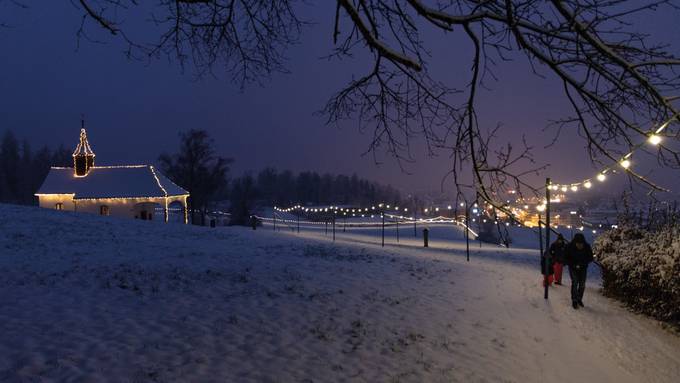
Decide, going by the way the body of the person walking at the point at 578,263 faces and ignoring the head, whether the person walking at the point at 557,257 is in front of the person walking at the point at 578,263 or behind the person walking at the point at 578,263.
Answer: behind

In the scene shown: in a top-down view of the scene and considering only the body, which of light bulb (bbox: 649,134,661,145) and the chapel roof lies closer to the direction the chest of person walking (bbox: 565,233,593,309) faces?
the light bulb

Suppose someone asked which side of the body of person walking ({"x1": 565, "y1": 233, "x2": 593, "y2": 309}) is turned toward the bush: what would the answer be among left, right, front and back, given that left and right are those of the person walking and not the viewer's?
left

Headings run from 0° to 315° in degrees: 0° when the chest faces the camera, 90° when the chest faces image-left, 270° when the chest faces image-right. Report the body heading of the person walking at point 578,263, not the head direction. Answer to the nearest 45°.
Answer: approximately 0°
